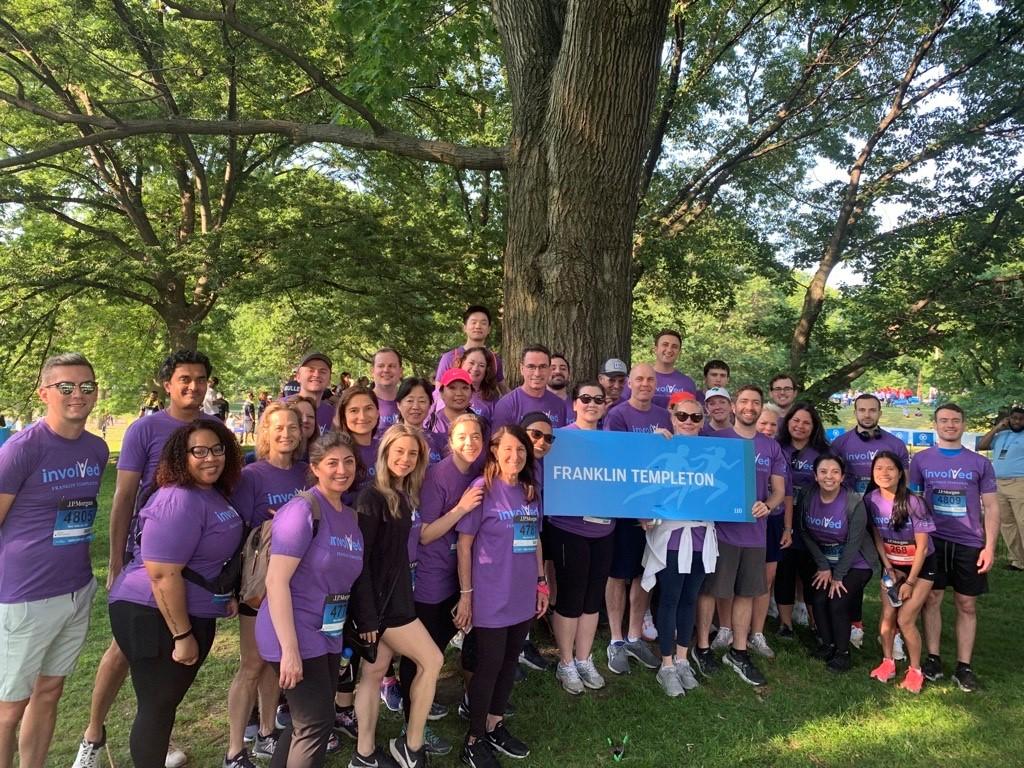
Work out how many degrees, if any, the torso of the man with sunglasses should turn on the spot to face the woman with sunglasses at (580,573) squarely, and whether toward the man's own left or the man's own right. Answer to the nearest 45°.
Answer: approximately 45° to the man's own left

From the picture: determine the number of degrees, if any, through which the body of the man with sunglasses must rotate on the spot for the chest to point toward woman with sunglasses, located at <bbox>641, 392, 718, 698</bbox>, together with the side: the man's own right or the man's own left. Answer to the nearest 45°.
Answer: approximately 45° to the man's own left

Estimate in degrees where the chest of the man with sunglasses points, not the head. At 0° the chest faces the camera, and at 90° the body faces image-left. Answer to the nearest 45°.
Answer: approximately 315°
